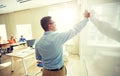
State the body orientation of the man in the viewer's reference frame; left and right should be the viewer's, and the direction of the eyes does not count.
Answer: facing away from the viewer and to the right of the viewer
